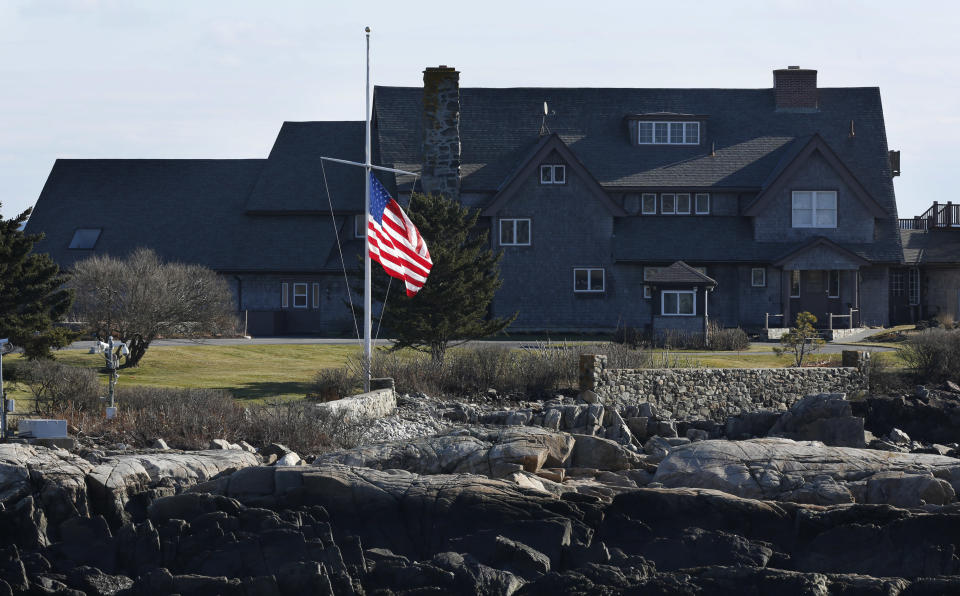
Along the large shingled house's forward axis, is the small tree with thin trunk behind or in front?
in front

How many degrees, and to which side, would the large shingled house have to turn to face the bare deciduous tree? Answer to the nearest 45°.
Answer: approximately 45° to its right

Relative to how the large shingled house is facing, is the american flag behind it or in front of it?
in front

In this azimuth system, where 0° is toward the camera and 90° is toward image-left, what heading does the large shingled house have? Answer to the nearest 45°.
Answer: approximately 0°
